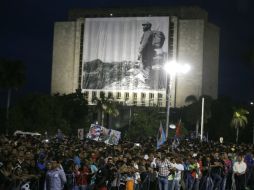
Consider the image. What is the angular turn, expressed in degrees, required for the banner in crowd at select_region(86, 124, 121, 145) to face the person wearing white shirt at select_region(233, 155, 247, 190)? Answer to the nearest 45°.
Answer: approximately 45° to its left

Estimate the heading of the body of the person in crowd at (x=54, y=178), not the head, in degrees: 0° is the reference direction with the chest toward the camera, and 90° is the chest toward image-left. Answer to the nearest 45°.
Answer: approximately 180°

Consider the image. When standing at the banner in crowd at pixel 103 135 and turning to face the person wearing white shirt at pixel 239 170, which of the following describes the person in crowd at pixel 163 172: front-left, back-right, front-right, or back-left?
front-right

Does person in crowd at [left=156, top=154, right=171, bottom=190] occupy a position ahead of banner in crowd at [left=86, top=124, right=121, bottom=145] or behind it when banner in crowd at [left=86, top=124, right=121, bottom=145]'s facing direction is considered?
ahead

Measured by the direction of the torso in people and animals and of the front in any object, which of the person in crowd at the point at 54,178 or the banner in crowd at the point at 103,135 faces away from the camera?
the person in crowd

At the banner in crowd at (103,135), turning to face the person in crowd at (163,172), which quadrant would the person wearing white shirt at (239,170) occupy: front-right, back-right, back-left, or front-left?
front-left

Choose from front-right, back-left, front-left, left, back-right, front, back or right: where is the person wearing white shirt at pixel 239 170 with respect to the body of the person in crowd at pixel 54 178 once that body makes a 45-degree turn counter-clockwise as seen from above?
front-left

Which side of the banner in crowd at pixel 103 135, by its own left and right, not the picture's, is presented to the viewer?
front

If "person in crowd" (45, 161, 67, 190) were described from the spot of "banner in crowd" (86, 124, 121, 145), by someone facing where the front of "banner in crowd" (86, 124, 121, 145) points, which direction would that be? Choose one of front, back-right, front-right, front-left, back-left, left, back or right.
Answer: front
